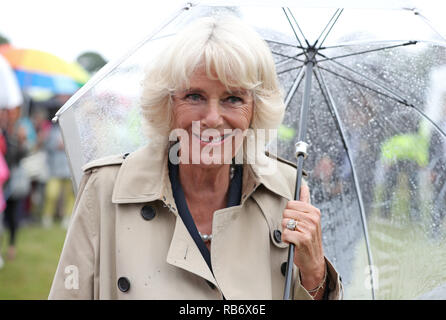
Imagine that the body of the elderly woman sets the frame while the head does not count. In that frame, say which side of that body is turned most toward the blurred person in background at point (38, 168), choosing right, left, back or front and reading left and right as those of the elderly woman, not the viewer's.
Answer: back

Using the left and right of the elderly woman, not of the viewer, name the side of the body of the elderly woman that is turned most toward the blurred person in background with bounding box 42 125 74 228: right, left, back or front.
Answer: back

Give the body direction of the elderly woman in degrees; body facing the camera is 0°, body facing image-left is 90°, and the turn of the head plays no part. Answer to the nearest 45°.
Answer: approximately 0°

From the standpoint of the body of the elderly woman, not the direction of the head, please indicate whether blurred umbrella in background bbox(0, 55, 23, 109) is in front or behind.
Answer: behind

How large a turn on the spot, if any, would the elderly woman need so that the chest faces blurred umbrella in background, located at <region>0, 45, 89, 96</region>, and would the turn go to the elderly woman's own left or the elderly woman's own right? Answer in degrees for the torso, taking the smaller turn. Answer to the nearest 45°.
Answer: approximately 180°
